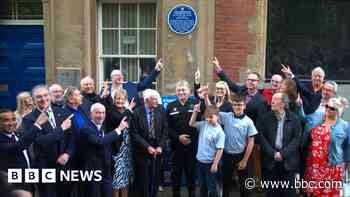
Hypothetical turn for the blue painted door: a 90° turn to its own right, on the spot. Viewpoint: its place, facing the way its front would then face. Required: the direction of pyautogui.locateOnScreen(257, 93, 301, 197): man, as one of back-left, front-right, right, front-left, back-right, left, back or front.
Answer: back-left

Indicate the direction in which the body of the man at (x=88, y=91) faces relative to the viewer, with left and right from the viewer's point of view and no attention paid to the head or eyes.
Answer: facing the viewer

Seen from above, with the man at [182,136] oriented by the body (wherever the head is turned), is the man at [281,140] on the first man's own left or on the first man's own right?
on the first man's own left

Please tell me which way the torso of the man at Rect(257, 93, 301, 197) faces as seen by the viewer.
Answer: toward the camera

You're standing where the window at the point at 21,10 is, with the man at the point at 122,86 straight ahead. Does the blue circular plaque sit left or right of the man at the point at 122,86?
left

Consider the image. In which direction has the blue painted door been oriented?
toward the camera

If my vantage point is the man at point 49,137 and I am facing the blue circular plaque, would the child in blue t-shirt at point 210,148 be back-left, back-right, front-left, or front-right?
front-right

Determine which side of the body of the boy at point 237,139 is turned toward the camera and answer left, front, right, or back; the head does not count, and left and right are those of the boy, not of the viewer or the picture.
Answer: front

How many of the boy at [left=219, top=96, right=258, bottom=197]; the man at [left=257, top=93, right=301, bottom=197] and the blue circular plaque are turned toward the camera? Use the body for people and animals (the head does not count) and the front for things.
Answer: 3
